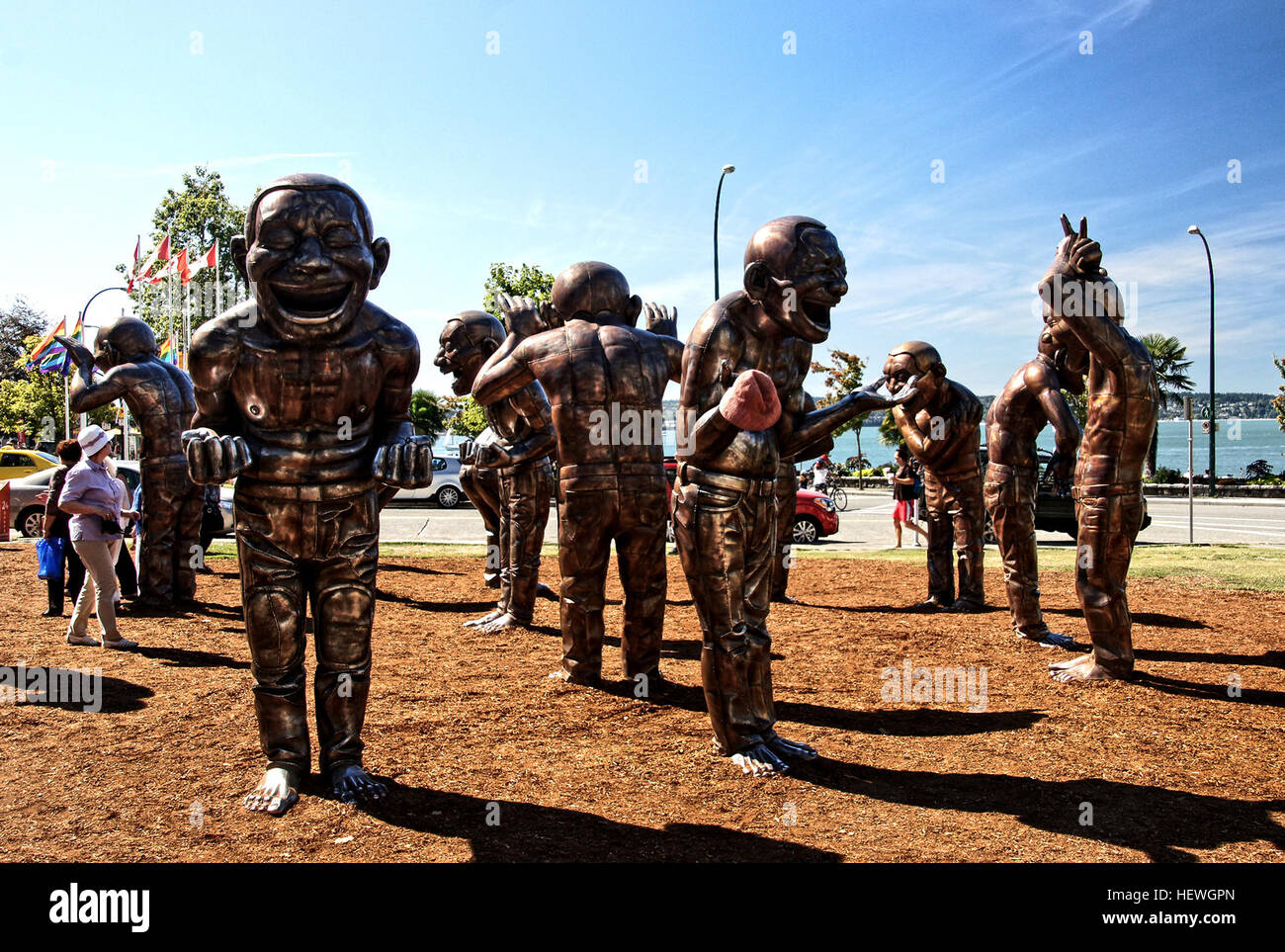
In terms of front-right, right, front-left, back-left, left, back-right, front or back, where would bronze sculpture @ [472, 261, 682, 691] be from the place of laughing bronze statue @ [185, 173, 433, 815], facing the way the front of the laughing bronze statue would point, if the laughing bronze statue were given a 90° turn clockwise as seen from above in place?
back-right

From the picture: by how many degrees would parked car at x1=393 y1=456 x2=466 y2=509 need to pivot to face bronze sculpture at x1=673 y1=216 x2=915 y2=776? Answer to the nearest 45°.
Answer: approximately 90° to its left

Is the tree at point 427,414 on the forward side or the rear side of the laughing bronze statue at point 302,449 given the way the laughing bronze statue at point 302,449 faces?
on the rear side

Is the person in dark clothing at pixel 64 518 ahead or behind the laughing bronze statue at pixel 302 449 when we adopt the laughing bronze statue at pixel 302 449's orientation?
behind

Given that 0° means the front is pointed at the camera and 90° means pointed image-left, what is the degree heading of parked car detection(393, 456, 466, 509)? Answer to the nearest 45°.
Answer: approximately 90°

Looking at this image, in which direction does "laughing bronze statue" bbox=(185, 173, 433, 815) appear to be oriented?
toward the camera

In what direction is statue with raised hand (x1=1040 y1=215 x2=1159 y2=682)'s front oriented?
to the viewer's left

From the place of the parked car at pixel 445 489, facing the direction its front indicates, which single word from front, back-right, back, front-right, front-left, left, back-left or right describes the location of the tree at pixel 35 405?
front-right

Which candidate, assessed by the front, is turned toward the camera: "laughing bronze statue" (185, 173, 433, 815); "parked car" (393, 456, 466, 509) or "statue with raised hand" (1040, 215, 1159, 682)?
the laughing bronze statue

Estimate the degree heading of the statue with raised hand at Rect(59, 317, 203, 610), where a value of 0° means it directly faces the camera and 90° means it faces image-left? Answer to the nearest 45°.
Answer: approximately 135°

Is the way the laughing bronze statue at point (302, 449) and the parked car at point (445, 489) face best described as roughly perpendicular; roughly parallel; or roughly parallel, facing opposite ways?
roughly perpendicular
